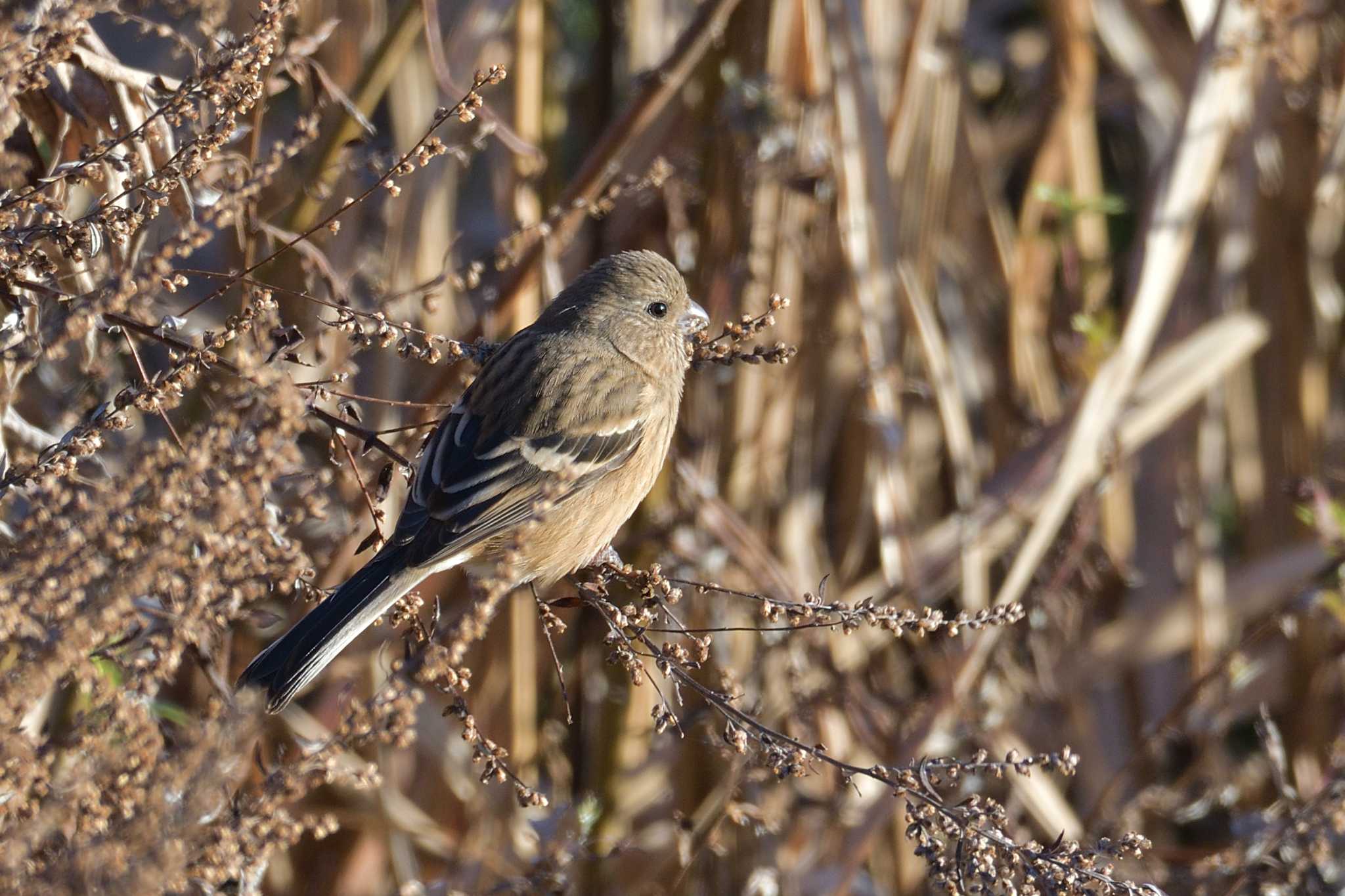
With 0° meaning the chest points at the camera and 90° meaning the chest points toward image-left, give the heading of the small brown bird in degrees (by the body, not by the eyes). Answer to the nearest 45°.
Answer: approximately 270°
